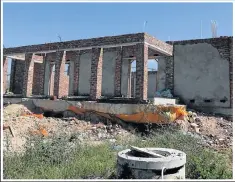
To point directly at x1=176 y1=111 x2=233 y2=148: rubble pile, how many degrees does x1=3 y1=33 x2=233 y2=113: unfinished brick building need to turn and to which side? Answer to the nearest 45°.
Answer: approximately 90° to its left

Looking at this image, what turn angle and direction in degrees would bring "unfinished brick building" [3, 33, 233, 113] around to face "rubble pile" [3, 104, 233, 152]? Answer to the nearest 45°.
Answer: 0° — it already faces it

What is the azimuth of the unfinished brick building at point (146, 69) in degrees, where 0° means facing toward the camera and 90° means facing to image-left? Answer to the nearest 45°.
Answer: approximately 45°
